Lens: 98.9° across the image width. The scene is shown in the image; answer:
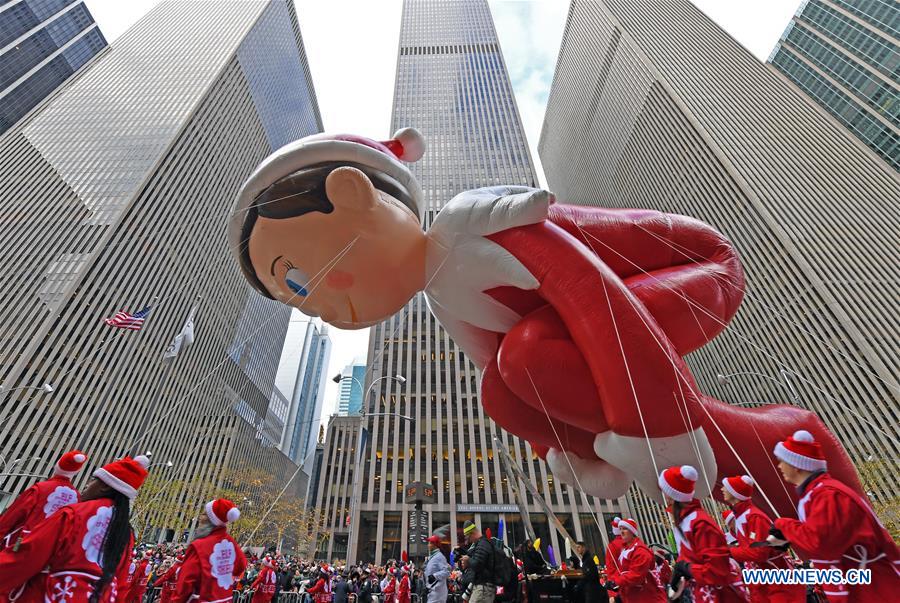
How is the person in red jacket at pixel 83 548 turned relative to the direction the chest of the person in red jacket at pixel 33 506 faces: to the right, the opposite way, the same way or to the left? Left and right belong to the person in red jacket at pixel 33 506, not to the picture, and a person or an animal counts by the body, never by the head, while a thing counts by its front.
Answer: the same way

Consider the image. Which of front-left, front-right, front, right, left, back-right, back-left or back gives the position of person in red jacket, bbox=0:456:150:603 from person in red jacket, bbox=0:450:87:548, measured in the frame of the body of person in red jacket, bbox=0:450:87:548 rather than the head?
back

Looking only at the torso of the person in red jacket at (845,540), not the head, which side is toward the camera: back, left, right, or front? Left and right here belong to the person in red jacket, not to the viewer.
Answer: left

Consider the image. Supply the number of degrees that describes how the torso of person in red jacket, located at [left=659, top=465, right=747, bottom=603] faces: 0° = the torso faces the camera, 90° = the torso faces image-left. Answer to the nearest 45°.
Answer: approximately 90°

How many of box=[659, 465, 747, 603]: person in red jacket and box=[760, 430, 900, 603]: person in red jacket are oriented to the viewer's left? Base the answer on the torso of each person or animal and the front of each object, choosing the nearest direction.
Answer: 2

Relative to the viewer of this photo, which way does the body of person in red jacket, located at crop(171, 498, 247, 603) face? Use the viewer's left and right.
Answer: facing away from the viewer and to the left of the viewer

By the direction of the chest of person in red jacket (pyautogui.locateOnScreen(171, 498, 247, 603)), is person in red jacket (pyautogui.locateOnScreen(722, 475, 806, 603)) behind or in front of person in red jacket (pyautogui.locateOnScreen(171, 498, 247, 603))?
behind

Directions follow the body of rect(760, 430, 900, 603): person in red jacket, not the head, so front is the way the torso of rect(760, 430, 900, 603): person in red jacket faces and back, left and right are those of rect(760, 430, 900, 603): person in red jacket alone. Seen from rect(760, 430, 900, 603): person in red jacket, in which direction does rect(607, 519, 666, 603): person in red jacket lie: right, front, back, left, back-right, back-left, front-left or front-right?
front-right

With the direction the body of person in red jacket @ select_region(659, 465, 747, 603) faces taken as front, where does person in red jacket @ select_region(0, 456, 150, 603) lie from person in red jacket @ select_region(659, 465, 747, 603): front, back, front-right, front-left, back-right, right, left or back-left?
front-left

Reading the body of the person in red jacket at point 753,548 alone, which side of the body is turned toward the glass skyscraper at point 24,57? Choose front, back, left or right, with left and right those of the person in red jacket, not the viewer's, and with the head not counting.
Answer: front

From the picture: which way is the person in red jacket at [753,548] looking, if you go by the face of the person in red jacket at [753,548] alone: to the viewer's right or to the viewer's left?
to the viewer's left

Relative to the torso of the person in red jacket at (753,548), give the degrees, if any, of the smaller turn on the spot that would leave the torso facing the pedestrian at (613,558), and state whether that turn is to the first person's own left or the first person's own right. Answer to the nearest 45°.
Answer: approximately 45° to the first person's own right

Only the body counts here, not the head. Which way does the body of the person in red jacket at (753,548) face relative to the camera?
to the viewer's left
